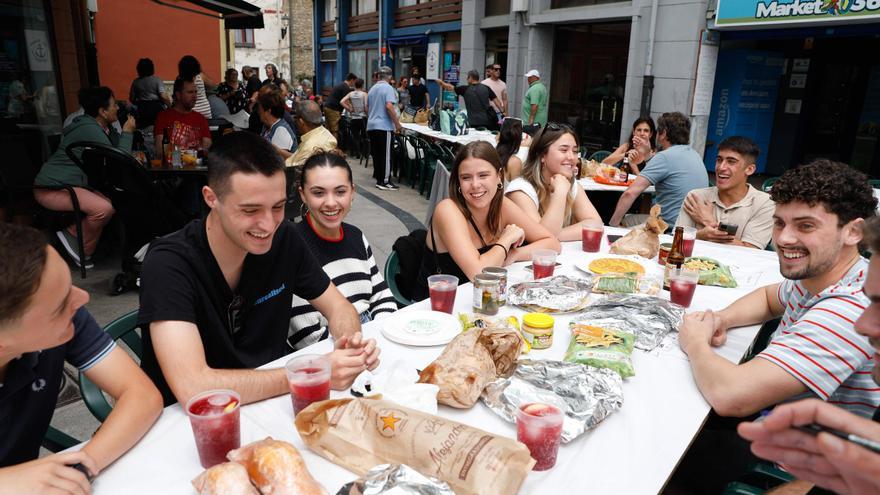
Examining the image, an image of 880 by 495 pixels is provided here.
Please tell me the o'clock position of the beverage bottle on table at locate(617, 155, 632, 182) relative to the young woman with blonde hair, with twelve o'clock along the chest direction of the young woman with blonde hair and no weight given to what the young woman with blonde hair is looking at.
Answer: The beverage bottle on table is roughly at 8 o'clock from the young woman with blonde hair.

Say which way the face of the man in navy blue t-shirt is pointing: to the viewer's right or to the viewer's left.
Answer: to the viewer's right

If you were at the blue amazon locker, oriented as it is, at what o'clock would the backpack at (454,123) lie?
The backpack is roughly at 2 o'clock from the blue amazon locker.

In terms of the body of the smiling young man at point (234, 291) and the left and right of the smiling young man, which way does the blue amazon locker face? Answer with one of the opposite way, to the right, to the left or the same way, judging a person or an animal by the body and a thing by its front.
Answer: to the right

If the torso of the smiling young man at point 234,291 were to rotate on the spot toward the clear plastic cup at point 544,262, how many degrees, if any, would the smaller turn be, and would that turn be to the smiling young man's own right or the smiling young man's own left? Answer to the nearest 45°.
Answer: approximately 45° to the smiling young man's own left

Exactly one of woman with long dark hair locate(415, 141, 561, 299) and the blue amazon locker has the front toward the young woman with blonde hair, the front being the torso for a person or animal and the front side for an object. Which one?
the blue amazon locker

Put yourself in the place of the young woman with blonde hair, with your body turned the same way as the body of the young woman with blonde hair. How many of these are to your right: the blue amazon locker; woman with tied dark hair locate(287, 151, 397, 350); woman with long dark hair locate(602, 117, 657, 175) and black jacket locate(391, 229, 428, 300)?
2

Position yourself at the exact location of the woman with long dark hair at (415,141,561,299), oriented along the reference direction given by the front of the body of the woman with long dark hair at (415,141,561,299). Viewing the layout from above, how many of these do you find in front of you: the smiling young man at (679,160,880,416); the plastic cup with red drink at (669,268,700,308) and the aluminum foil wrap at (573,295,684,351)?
3

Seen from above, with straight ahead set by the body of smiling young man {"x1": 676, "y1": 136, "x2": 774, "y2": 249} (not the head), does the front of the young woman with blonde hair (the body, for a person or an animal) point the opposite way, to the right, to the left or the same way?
to the left

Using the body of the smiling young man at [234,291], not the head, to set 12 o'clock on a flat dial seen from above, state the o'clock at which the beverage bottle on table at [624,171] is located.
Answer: The beverage bottle on table is roughly at 9 o'clock from the smiling young man.
